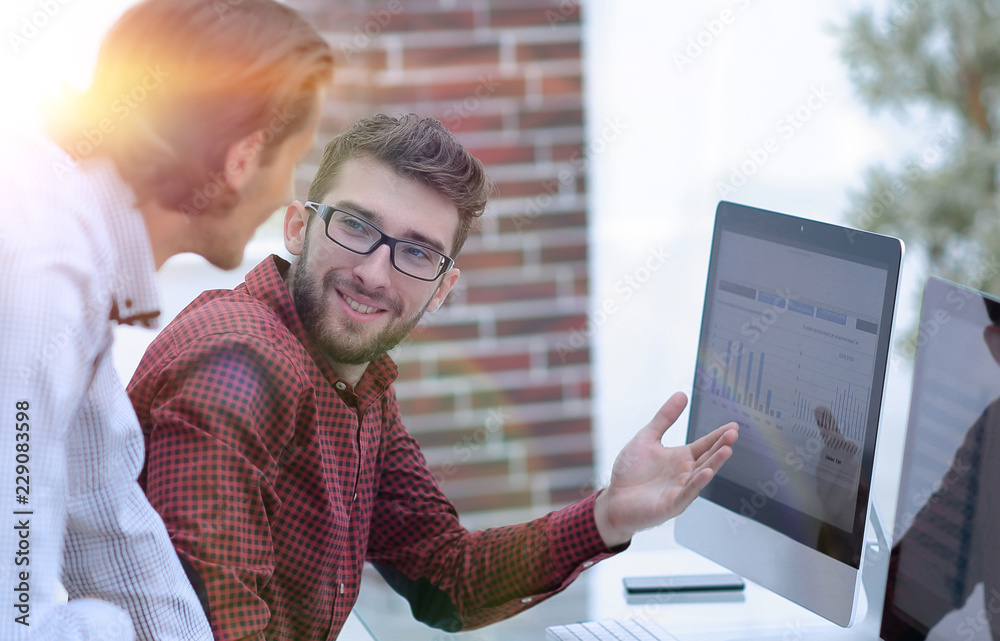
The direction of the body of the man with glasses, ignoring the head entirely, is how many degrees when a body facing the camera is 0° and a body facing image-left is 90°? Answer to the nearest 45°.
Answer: approximately 315°

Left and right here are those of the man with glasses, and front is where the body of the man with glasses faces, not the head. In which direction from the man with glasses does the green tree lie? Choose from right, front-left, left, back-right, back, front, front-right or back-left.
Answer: left

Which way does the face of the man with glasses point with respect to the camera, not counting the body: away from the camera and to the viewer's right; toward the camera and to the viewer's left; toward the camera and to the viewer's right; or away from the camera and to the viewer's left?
toward the camera and to the viewer's left

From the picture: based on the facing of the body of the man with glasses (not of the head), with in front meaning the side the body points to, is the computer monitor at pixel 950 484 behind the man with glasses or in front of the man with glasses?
in front
